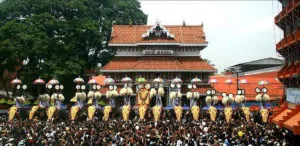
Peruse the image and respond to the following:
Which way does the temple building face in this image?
toward the camera

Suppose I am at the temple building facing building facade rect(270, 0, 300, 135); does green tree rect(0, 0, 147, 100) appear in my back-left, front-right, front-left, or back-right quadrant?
back-right

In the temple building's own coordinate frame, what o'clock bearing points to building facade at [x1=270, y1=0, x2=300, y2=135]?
The building facade is roughly at 11 o'clock from the temple building.

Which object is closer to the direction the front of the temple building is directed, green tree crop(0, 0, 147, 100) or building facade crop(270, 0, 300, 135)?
the building facade

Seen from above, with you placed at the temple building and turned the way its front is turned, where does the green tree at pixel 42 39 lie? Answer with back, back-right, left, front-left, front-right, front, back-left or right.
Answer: right

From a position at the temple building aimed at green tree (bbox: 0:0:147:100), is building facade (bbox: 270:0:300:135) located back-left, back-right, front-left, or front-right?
back-left

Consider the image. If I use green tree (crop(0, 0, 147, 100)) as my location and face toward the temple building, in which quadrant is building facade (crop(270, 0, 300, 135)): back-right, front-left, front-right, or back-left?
front-right

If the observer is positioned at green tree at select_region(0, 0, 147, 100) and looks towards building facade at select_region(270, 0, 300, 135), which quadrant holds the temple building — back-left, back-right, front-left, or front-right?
front-left
